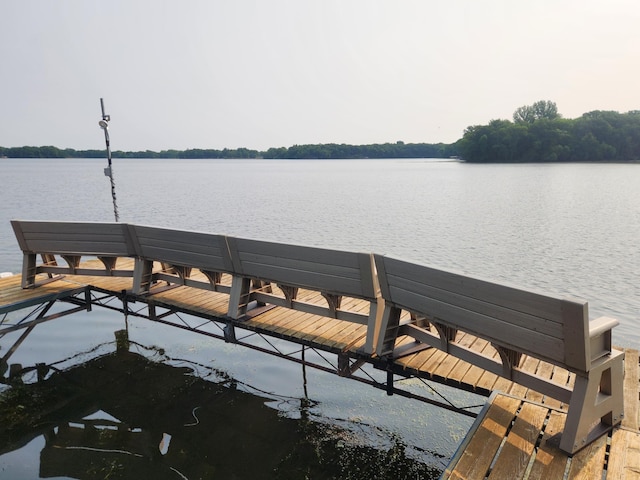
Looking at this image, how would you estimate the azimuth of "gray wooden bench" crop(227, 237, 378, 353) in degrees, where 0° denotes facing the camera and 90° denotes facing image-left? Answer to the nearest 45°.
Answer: approximately 225°

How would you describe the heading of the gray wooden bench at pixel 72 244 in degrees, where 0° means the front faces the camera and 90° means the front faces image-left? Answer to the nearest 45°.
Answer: approximately 225°

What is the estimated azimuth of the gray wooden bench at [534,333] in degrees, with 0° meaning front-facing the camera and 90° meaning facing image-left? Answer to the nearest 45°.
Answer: approximately 225°

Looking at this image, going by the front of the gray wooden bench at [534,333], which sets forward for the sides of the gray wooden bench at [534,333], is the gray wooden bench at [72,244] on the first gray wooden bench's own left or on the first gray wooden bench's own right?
on the first gray wooden bench's own left

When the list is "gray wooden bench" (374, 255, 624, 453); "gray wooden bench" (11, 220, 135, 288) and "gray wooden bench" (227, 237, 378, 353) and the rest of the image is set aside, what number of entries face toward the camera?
0

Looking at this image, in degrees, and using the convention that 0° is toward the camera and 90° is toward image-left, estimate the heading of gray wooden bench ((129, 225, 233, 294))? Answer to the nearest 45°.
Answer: approximately 225°

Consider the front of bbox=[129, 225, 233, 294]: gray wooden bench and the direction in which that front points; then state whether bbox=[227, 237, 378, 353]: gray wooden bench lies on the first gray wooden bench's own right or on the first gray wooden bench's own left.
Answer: on the first gray wooden bench's own right

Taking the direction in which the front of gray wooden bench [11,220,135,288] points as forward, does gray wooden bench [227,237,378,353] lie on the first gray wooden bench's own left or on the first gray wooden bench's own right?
on the first gray wooden bench's own right
